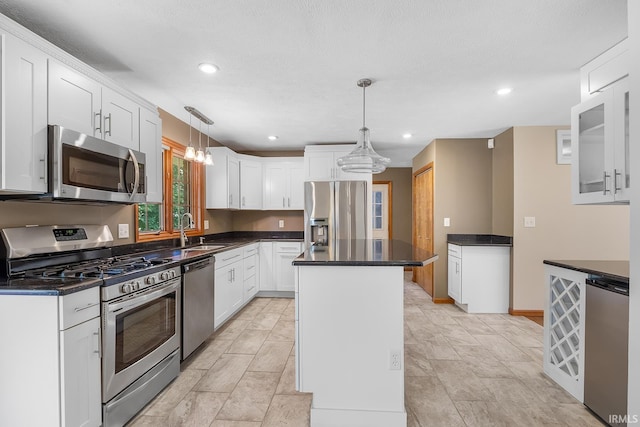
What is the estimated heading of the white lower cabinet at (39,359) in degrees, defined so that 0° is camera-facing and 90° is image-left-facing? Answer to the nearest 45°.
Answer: approximately 315°

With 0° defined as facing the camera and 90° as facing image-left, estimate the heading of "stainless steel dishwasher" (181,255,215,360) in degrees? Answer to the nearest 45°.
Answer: approximately 315°

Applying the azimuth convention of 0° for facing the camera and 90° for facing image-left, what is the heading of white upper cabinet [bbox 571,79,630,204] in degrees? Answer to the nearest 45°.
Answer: approximately 45°

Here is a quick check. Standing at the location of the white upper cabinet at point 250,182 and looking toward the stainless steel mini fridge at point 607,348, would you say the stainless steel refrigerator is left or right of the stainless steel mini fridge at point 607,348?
left

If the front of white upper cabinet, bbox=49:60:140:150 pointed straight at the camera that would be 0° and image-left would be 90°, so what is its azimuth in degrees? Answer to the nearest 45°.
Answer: approximately 315°

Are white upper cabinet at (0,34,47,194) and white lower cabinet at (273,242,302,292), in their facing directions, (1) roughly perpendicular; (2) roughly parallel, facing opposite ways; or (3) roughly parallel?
roughly perpendicular

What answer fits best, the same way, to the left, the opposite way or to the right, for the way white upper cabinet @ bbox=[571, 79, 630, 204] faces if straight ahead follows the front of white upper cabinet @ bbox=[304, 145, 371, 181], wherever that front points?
to the right

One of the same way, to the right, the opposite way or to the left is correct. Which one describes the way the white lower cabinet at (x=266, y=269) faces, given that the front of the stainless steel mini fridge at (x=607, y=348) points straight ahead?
to the left

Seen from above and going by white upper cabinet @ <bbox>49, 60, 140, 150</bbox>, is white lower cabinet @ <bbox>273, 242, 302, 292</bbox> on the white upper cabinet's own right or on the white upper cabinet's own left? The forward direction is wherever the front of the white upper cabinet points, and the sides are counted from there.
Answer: on the white upper cabinet's own left

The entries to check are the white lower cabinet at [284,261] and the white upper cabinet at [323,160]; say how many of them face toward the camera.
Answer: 2

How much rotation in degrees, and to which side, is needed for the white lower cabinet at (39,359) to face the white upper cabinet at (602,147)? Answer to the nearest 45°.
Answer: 0° — it already faces it

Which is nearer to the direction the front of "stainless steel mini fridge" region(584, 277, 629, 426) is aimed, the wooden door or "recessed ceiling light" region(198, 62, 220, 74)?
the recessed ceiling light
